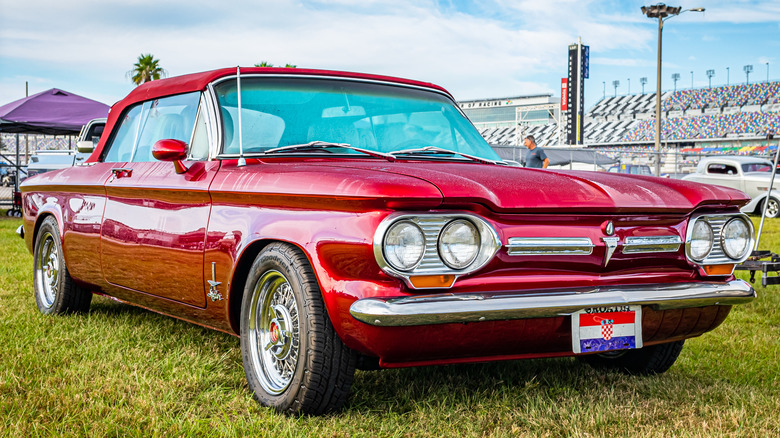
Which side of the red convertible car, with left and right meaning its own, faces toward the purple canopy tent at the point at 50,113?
back

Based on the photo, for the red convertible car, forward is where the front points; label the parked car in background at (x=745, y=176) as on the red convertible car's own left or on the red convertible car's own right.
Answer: on the red convertible car's own left

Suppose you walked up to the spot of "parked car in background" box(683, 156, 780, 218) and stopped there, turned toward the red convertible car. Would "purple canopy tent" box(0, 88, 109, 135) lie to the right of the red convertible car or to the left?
right

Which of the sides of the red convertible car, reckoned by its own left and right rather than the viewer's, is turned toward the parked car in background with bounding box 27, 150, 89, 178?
back

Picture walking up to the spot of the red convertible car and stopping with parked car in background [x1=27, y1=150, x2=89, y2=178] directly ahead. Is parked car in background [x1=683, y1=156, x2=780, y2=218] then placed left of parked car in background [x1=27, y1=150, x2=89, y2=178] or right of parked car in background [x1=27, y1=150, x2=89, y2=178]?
right
